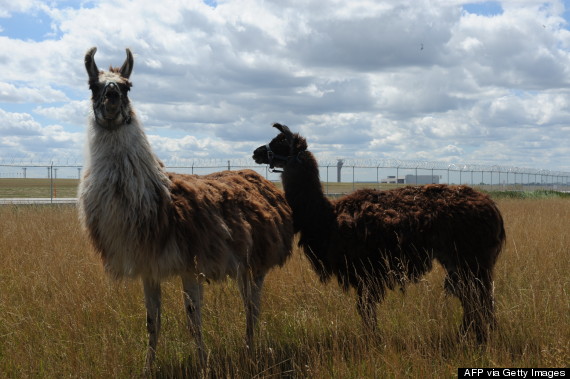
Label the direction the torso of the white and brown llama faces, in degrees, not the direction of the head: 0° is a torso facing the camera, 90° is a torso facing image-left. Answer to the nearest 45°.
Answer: approximately 45°
